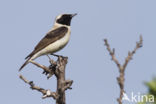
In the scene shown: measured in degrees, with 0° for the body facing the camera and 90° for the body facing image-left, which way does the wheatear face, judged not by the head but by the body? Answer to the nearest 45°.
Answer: approximately 270°
